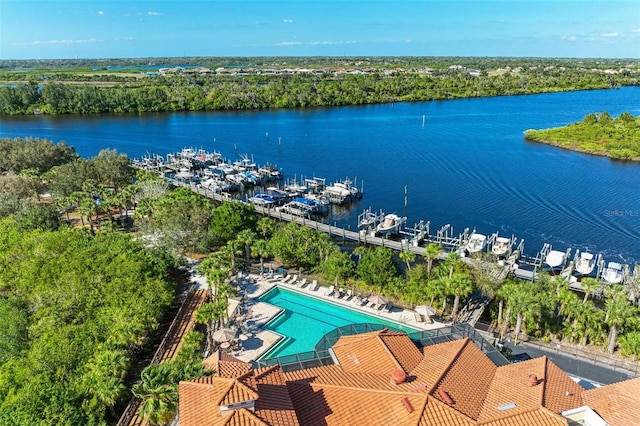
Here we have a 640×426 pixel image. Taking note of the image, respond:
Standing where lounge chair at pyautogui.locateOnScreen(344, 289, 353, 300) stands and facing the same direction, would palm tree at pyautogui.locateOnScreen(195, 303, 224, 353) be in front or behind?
in front

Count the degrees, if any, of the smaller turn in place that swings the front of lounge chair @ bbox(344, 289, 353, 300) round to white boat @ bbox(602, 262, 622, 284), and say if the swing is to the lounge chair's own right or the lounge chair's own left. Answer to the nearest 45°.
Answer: approximately 135° to the lounge chair's own left

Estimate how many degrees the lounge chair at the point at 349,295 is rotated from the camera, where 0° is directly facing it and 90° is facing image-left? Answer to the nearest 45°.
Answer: approximately 45°

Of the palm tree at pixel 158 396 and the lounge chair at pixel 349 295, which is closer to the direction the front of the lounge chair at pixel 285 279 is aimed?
the palm tree

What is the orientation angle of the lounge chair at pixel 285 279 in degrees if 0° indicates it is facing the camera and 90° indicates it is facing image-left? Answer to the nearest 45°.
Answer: approximately 45°

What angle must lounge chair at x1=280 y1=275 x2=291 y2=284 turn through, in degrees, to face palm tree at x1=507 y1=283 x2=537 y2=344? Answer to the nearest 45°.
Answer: approximately 90° to its left

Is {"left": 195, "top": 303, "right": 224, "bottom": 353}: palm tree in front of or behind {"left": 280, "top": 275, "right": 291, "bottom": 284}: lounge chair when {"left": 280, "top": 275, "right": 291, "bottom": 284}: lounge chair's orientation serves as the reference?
in front

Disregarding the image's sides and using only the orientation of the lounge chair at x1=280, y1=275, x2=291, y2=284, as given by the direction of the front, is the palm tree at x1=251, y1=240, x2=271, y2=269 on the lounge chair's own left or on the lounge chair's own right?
on the lounge chair's own right

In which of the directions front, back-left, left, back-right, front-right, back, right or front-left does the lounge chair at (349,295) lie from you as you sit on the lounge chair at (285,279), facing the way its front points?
left

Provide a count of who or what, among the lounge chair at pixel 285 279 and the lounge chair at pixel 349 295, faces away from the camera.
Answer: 0

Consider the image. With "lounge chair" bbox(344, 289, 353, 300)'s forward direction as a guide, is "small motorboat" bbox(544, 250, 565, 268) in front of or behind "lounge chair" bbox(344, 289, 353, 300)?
behind
